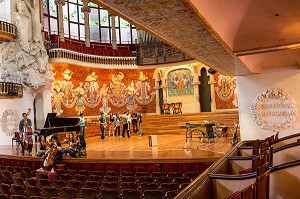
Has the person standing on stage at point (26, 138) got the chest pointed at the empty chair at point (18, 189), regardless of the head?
yes

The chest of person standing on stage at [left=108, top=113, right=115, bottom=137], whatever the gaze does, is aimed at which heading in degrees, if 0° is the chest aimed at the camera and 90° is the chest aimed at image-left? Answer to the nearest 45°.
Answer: approximately 0°

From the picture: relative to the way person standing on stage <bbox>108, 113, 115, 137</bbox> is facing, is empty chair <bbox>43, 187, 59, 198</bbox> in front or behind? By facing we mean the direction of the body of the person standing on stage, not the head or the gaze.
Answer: in front

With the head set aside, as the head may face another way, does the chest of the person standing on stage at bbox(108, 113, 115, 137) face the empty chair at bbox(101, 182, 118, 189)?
yes

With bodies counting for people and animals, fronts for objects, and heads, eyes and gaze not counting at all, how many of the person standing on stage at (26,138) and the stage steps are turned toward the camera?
2

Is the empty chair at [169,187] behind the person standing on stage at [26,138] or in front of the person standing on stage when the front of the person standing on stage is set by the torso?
in front

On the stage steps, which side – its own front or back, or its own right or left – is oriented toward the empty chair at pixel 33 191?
front

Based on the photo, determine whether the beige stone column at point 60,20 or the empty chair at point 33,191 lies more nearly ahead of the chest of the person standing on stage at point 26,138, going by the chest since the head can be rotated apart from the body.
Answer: the empty chair

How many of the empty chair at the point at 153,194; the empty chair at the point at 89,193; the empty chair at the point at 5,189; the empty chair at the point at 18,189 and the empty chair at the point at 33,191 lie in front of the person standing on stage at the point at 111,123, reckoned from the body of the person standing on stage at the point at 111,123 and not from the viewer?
5

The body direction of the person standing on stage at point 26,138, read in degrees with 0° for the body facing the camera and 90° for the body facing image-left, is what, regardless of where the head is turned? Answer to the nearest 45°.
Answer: approximately 0°

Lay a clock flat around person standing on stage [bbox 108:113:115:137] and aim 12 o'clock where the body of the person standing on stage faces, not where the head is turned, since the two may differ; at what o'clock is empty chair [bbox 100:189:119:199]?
The empty chair is roughly at 12 o'clock from the person standing on stage.

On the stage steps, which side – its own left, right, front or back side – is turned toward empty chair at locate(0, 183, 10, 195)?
front
